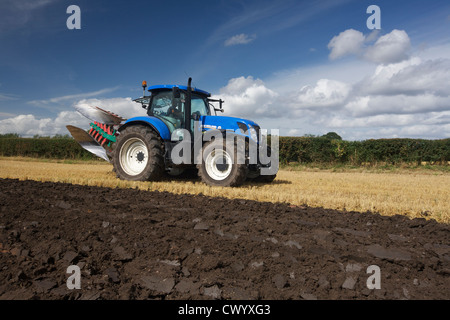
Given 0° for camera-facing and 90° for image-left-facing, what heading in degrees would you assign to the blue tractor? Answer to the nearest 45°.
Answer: approximately 315°
